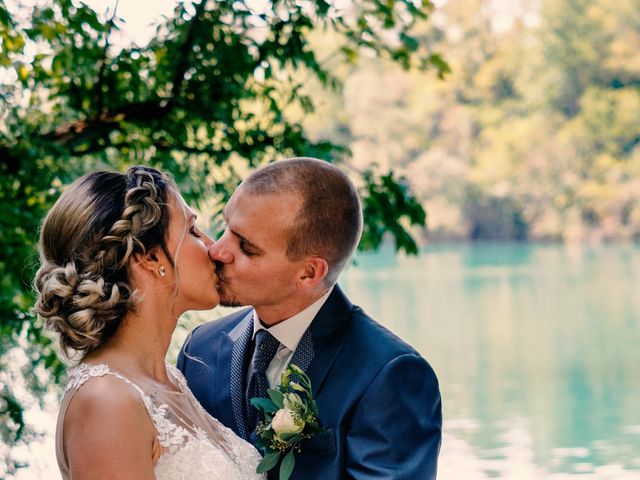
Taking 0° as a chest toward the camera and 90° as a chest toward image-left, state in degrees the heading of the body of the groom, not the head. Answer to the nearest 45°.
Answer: approximately 45°

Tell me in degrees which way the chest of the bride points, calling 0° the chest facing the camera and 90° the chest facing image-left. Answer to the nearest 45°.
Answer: approximately 270°

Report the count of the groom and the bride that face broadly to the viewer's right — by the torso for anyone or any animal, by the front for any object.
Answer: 1

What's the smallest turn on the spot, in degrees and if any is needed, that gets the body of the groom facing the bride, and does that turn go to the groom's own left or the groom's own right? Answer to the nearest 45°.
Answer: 0° — they already face them

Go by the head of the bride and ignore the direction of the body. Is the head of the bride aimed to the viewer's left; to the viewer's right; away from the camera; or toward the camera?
to the viewer's right
